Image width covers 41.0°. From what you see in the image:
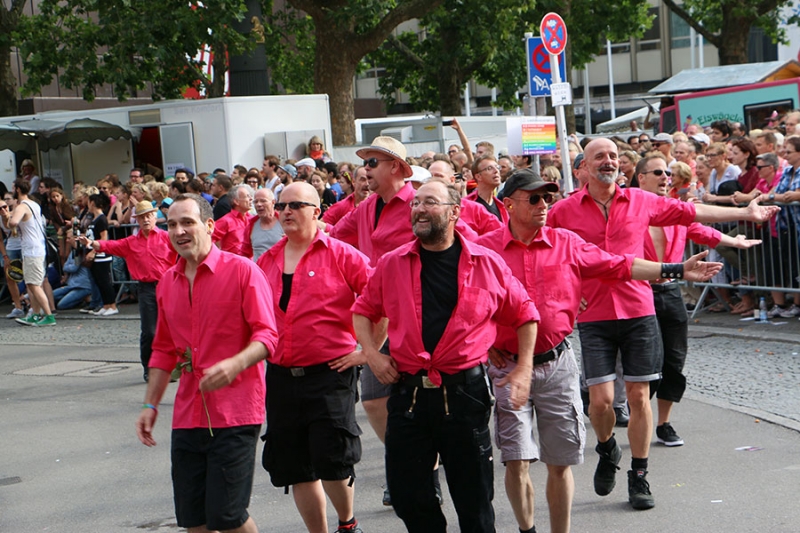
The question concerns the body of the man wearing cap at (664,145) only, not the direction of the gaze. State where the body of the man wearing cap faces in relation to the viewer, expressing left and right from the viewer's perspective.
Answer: facing the viewer and to the left of the viewer

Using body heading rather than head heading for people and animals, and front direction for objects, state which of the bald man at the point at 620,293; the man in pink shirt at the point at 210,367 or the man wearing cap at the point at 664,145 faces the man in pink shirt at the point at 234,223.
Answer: the man wearing cap

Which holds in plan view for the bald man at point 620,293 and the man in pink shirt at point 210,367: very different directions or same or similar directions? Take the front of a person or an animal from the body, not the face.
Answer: same or similar directions

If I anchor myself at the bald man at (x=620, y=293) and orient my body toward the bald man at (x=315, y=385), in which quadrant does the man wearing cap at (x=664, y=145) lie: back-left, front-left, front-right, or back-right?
back-right

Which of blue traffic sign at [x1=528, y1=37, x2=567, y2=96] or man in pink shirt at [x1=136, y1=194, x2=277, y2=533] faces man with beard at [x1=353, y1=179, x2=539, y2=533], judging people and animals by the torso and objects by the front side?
the blue traffic sign

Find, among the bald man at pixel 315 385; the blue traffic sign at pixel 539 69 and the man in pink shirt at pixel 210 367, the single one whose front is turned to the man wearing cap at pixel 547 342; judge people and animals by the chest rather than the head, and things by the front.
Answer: the blue traffic sign

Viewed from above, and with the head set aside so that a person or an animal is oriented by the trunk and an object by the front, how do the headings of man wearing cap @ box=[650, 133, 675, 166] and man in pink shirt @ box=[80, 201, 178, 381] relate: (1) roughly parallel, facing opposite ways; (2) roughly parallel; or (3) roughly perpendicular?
roughly perpendicular

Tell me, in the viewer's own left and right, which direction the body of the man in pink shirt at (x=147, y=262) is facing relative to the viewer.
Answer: facing the viewer

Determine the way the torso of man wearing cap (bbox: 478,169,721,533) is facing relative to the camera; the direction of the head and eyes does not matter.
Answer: toward the camera

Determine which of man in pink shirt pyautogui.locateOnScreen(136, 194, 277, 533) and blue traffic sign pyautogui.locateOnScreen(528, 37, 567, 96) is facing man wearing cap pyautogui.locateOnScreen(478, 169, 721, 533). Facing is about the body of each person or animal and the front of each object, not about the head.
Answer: the blue traffic sign

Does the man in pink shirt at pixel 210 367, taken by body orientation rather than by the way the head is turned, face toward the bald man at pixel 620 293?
no

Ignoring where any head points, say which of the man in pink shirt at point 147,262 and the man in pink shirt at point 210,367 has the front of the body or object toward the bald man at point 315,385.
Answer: the man in pink shirt at point 147,262

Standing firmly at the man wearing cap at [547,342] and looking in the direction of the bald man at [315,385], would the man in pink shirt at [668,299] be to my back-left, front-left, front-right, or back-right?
back-right

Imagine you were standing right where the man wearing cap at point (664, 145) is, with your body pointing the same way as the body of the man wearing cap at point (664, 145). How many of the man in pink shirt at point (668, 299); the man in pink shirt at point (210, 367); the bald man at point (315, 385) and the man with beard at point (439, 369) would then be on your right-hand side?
0

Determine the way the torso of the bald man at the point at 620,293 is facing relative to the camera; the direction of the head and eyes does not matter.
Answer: toward the camera

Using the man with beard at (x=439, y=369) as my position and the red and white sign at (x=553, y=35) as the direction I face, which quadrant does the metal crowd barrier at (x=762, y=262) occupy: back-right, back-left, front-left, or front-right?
front-right

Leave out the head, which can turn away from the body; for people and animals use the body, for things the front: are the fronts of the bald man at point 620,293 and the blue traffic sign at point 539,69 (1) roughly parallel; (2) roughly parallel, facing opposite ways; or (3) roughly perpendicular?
roughly parallel

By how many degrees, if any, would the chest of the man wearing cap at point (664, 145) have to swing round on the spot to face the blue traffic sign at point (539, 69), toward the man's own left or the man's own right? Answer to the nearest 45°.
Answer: approximately 90° to the man's own right

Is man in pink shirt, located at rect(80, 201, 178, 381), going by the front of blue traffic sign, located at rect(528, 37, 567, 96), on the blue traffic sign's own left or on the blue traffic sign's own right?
on the blue traffic sign's own right
